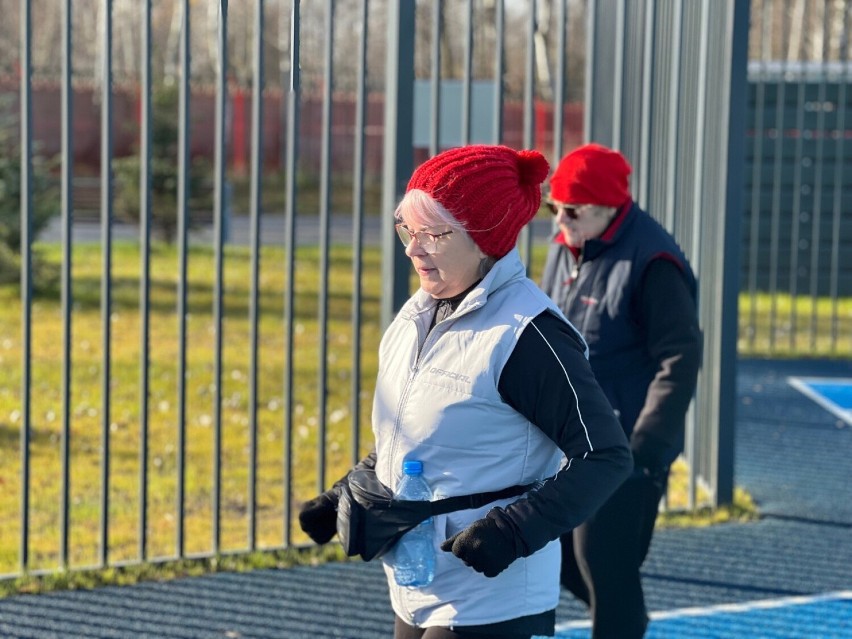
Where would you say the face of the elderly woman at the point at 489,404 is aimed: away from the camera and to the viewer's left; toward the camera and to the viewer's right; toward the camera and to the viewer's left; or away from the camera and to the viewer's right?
toward the camera and to the viewer's left

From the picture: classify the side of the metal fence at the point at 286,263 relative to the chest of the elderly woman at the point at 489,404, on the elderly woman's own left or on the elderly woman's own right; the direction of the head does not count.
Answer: on the elderly woman's own right

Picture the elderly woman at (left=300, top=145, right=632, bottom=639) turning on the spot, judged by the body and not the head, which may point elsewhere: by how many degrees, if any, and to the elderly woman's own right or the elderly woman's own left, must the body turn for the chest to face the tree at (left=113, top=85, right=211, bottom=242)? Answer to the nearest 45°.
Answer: approximately 135° to the elderly woman's own right

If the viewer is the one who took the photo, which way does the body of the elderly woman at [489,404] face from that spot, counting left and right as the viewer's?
facing the viewer and to the left of the viewer

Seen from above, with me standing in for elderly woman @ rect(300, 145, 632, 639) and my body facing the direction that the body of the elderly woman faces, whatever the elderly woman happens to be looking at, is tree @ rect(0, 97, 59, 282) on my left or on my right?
on my right
